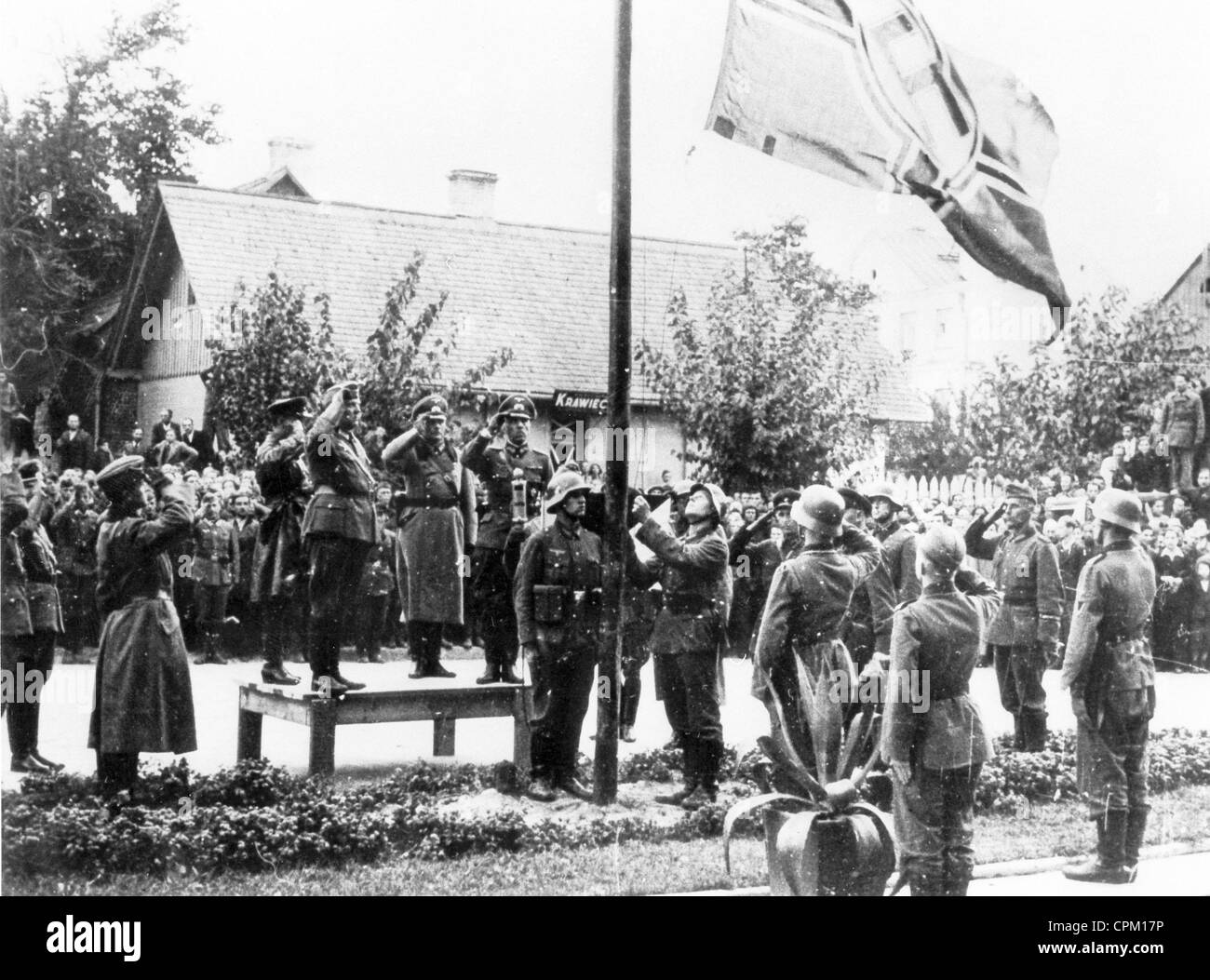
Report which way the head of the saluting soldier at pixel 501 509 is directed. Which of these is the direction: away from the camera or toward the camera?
toward the camera

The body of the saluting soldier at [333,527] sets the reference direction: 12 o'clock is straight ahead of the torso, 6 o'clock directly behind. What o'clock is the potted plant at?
The potted plant is roughly at 12 o'clock from the saluting soldier.

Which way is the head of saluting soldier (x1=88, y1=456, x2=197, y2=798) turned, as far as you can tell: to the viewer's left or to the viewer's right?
to the viewer's right

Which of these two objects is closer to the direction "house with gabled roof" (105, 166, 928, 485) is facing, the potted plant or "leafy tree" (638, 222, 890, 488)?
the potted plant

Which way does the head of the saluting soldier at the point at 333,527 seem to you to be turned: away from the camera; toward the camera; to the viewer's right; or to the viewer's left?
to the viewer's right

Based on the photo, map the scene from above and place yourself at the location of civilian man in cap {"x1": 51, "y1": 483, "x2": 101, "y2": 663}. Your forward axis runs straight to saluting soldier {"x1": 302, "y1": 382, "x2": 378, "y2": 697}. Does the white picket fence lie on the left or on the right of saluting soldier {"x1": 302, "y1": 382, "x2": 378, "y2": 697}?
left

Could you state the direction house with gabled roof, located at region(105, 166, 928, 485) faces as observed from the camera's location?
facing the viewer
